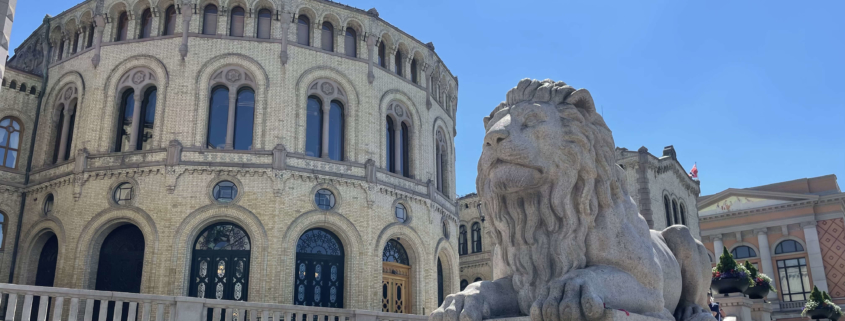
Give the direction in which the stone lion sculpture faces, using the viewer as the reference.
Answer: facing the viewer and to the left of the viewer

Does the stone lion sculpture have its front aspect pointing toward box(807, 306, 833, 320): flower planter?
no

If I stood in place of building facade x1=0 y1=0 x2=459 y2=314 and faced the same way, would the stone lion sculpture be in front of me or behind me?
in front

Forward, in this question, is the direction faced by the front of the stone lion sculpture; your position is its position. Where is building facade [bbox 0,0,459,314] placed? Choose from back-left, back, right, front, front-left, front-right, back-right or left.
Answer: right

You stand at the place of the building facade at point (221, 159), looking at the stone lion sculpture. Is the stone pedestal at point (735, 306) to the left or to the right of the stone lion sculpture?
left

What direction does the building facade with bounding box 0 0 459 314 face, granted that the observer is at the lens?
facing the viewer and to the right of the viewer

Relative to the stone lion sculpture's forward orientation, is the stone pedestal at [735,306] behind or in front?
behind

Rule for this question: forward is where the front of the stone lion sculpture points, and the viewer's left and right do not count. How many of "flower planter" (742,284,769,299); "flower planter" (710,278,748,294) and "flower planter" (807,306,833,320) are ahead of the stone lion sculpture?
0

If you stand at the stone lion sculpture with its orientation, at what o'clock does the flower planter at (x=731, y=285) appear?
The flower planter is roughly at 5 o'clock from the stone lion sculpture.

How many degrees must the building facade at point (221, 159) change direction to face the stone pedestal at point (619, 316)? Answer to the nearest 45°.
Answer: approximately 45° to its right

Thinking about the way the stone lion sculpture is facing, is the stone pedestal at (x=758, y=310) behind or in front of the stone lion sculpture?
behind

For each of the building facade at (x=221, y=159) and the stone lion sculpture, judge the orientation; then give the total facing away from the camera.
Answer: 0
